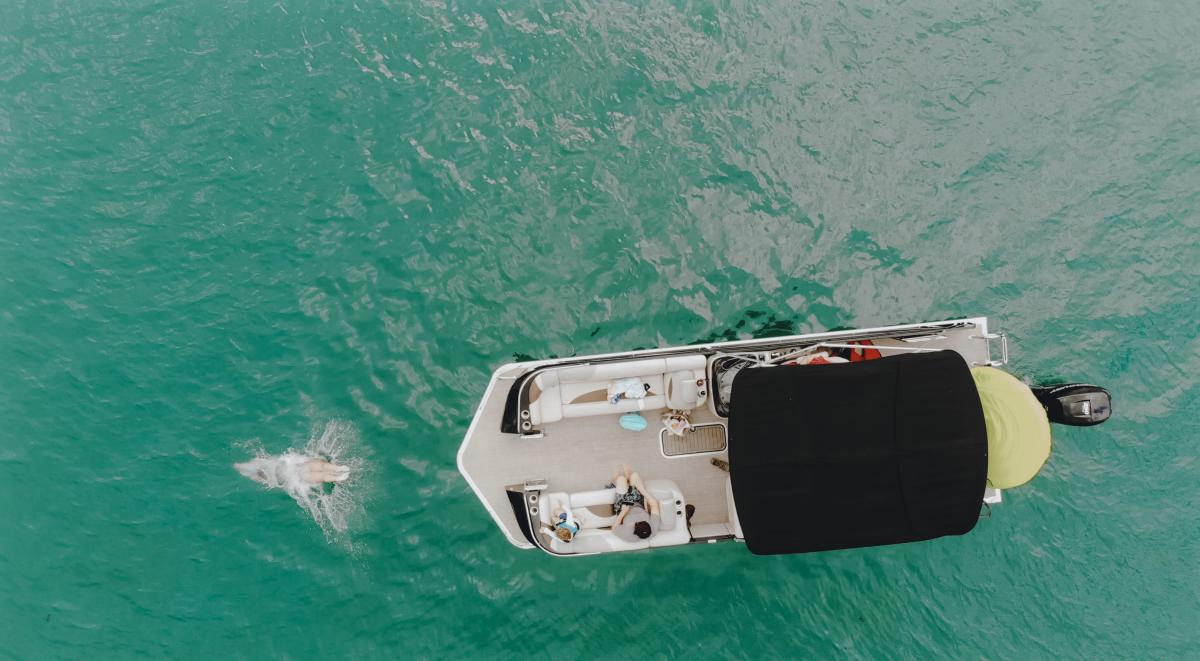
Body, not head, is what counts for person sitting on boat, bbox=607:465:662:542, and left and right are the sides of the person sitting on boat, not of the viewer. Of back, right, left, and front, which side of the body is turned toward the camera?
back

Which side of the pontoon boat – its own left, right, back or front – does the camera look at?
left

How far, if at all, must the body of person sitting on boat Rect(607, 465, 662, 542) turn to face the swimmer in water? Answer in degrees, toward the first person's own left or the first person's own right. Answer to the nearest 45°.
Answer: approximately 90° to the first person's own left

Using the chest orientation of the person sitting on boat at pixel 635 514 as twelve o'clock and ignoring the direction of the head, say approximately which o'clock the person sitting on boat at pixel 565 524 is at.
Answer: the person sitting on boat at pixel 565 524 is roughly at 9 o'clock from the person sitting on boat at pixel 635 514.

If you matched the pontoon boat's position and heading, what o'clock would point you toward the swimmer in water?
The swimmer in water is roughly at 12 o'clock from the pontoon boat.
